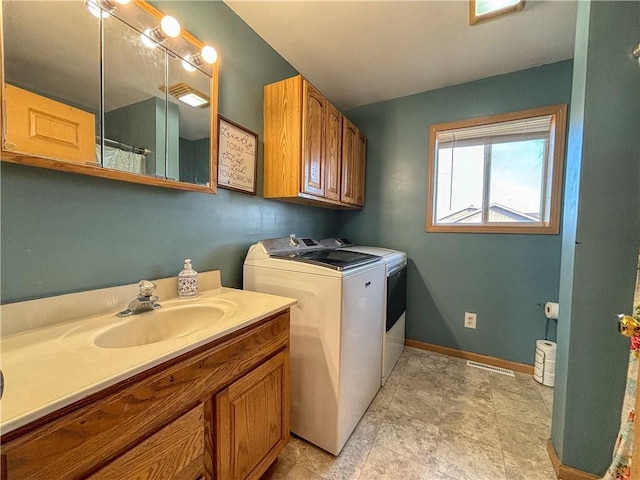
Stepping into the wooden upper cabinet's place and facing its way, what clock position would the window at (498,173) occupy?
The window is roughly at 10 o'clock from the wooden upper cabinet.

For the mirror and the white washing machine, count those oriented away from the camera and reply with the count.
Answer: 0

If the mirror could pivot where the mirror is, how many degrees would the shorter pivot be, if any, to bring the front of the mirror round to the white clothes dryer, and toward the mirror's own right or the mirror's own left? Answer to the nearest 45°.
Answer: approximately 45° to the mirror's own left

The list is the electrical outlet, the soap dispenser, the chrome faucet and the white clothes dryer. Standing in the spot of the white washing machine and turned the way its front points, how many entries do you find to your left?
2

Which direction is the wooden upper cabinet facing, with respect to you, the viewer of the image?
facing the viewer and to the right of the viewer

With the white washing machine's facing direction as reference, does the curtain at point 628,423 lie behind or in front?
in front

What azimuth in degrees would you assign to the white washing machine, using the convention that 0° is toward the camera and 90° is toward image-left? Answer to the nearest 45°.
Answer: approximately 315°
